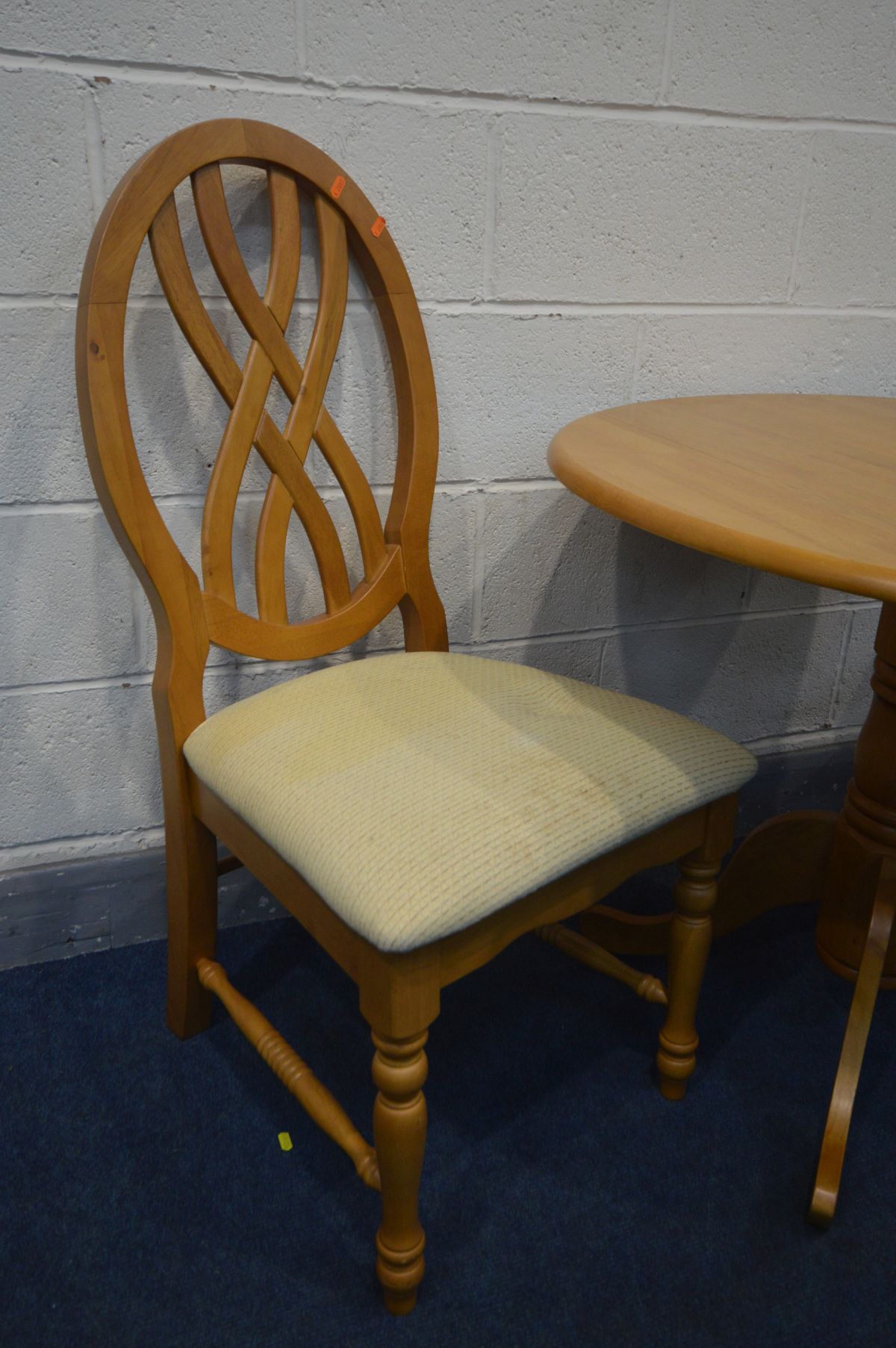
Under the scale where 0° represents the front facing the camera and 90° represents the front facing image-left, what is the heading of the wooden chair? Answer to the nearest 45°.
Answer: approximately 315°
